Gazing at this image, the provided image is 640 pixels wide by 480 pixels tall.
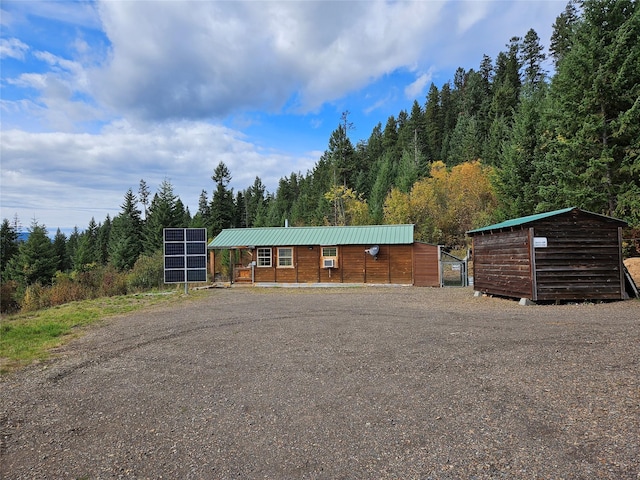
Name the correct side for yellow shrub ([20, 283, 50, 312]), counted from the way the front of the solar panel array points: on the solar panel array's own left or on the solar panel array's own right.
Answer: on the solar panel array's own right

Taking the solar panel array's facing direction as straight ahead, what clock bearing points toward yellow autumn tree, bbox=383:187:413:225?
The yellow autumn tree is roughly at 8 o'clock from the solar panel array.

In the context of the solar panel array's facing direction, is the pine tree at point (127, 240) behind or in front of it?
behind

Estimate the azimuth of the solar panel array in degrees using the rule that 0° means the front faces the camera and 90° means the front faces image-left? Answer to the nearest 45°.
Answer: approximately 0°

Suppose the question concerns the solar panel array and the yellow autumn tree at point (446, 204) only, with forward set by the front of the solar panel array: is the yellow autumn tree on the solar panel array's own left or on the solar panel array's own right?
on the solar panel array's own left

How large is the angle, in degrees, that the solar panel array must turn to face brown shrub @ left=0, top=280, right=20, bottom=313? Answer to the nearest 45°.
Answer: approximately 45° to its right

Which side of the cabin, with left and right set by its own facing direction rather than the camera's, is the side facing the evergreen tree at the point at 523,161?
left

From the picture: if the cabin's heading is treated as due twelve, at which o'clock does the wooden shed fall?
The wooden shed is roughly at 10 o'clock from the cabin.

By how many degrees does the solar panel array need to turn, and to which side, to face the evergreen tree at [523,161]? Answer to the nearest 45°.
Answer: approximately 90° to its left

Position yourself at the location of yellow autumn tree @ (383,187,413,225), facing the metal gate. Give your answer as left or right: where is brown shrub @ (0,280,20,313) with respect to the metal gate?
right
